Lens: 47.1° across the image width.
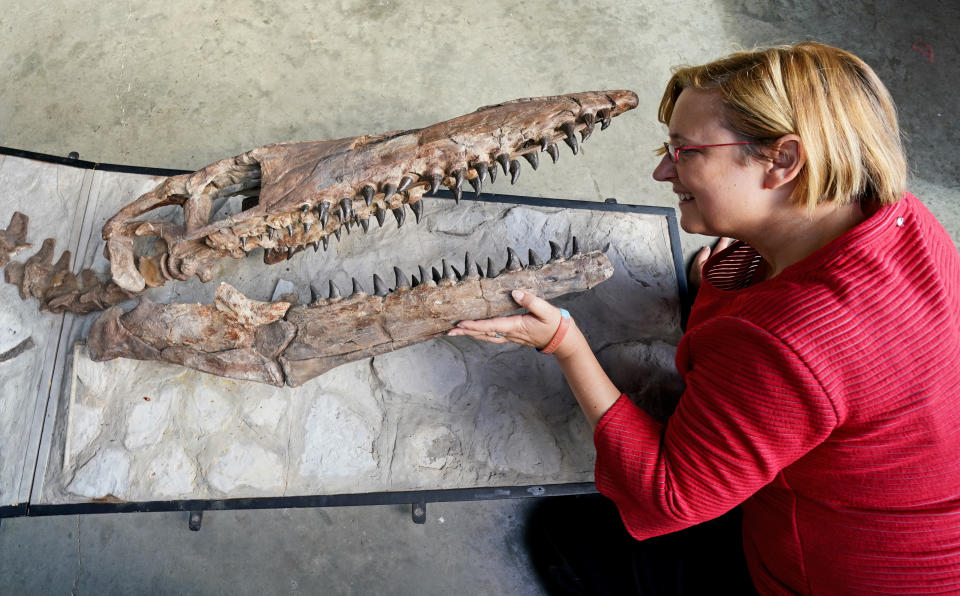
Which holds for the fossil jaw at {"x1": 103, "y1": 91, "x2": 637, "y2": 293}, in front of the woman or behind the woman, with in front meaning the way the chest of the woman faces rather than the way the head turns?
in front

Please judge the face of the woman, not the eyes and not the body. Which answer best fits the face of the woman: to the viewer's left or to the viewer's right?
to the viewer's left

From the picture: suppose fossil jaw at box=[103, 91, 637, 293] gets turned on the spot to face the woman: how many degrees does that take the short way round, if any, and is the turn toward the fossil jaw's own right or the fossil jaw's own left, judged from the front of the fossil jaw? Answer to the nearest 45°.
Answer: approximately 45° to the fossil jaw's own right

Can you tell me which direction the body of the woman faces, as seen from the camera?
to the viewer's left

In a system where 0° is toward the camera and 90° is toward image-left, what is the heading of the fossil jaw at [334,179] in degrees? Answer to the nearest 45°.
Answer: approximately 270°

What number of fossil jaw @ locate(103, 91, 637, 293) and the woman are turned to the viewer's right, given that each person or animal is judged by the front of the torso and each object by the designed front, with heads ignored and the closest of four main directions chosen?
1
